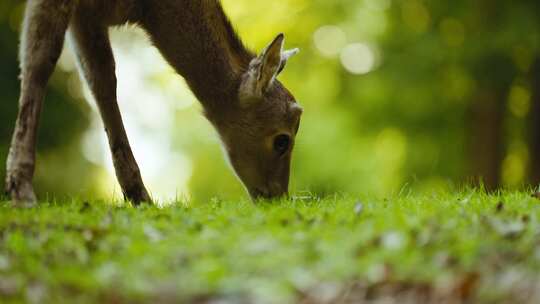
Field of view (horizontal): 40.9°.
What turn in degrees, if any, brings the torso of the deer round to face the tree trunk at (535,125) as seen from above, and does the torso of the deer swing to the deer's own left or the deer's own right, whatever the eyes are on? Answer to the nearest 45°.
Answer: approximately 45° to the deer's own left

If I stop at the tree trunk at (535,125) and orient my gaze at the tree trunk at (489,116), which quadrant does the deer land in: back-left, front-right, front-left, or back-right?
front-left

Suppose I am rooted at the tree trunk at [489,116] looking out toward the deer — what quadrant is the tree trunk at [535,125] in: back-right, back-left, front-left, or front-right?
back-left

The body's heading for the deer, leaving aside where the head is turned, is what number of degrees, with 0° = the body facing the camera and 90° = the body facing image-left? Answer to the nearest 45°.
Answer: approximately 270°

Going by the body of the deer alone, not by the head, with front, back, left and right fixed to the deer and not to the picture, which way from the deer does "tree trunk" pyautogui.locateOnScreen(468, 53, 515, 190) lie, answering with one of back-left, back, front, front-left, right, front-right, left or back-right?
front-left
